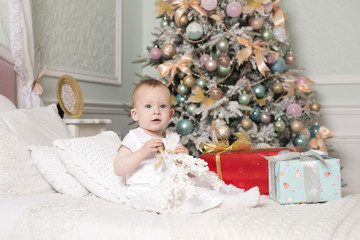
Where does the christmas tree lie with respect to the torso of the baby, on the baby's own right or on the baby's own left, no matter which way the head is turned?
on the baby's own left

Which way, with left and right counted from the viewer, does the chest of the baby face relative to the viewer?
facing the viewer and to the right of the viewer

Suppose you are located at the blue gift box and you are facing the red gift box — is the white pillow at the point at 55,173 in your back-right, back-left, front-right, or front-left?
front-left

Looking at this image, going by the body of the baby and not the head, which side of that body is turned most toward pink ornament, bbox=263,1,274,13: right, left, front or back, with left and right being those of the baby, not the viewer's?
left

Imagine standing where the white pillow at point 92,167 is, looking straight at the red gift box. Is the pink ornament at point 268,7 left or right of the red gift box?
left

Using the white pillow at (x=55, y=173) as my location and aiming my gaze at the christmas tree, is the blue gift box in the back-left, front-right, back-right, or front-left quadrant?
front-right

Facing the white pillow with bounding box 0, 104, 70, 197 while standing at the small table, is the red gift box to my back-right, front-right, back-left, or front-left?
front-left

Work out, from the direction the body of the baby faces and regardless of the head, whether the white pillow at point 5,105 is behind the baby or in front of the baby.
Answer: behind
